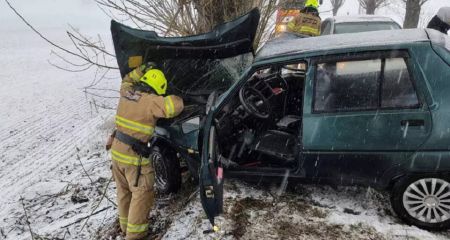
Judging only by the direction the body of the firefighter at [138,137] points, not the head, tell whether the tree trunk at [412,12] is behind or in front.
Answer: in front

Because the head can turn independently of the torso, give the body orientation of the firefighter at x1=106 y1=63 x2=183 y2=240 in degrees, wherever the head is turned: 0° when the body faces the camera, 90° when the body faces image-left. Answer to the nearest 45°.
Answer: approximately 225°

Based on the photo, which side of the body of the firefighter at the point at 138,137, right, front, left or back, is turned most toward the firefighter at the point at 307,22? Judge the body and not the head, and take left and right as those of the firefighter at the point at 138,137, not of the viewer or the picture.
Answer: front
